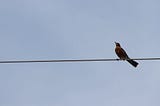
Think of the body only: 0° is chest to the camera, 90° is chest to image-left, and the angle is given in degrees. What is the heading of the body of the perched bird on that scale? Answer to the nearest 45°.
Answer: approximately 90°
